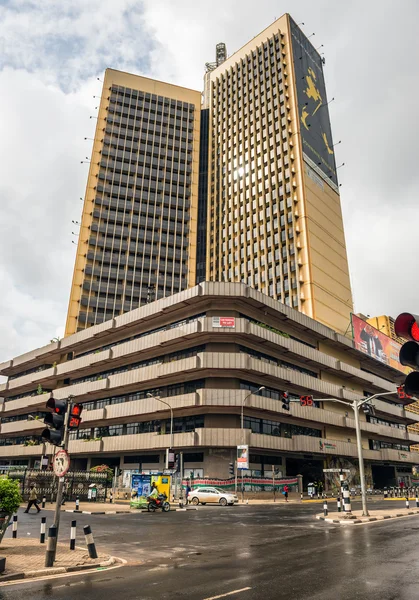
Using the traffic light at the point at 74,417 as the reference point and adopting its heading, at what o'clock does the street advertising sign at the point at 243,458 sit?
The street advertising sign is roughly at 7 o'clock from the traffic light.

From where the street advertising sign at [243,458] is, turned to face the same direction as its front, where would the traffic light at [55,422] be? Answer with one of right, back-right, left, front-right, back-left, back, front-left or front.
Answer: front

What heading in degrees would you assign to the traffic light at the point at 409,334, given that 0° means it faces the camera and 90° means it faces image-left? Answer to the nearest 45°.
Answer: approximately 45°

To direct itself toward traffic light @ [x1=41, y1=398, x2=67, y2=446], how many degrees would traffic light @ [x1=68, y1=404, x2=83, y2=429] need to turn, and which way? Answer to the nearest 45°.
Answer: approximately 45° to its right

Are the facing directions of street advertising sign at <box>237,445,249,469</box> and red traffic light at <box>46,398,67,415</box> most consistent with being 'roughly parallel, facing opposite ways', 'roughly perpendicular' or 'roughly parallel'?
roughly parallel

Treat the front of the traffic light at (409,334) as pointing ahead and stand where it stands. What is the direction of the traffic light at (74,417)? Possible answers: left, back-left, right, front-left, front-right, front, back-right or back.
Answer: right

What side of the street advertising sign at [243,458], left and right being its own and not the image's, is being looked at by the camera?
front

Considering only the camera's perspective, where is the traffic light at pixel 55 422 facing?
facing the viewer and to the left of the viewer

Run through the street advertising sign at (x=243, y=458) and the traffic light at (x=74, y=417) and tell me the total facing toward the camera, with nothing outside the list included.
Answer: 2

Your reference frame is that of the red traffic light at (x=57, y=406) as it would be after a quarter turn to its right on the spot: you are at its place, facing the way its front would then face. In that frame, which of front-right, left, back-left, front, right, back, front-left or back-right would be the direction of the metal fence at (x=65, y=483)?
front-right
